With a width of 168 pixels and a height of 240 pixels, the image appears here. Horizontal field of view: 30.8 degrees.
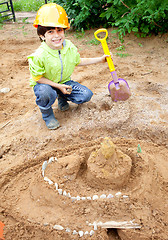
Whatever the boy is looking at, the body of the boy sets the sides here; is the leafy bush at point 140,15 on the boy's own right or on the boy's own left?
on the boy's own left

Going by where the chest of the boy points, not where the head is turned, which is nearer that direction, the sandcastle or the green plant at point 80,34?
the sandcastle

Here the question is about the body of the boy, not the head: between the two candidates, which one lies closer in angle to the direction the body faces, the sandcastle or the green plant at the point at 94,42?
the sandcastle

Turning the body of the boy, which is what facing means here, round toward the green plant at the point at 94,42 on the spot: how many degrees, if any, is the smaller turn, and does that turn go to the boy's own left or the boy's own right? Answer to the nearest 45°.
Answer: approximately 135° to the boy's own left

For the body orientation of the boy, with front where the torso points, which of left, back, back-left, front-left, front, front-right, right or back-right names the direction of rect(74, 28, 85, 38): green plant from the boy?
back-left

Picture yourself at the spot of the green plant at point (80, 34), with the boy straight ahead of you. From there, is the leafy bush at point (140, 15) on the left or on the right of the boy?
left

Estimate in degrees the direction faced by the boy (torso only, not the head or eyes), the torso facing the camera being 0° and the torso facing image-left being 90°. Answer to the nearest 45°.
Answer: approximately 315°

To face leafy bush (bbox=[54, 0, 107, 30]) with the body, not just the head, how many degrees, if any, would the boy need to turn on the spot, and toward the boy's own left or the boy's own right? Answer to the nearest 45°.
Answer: approximately 135° to the boy's own left
